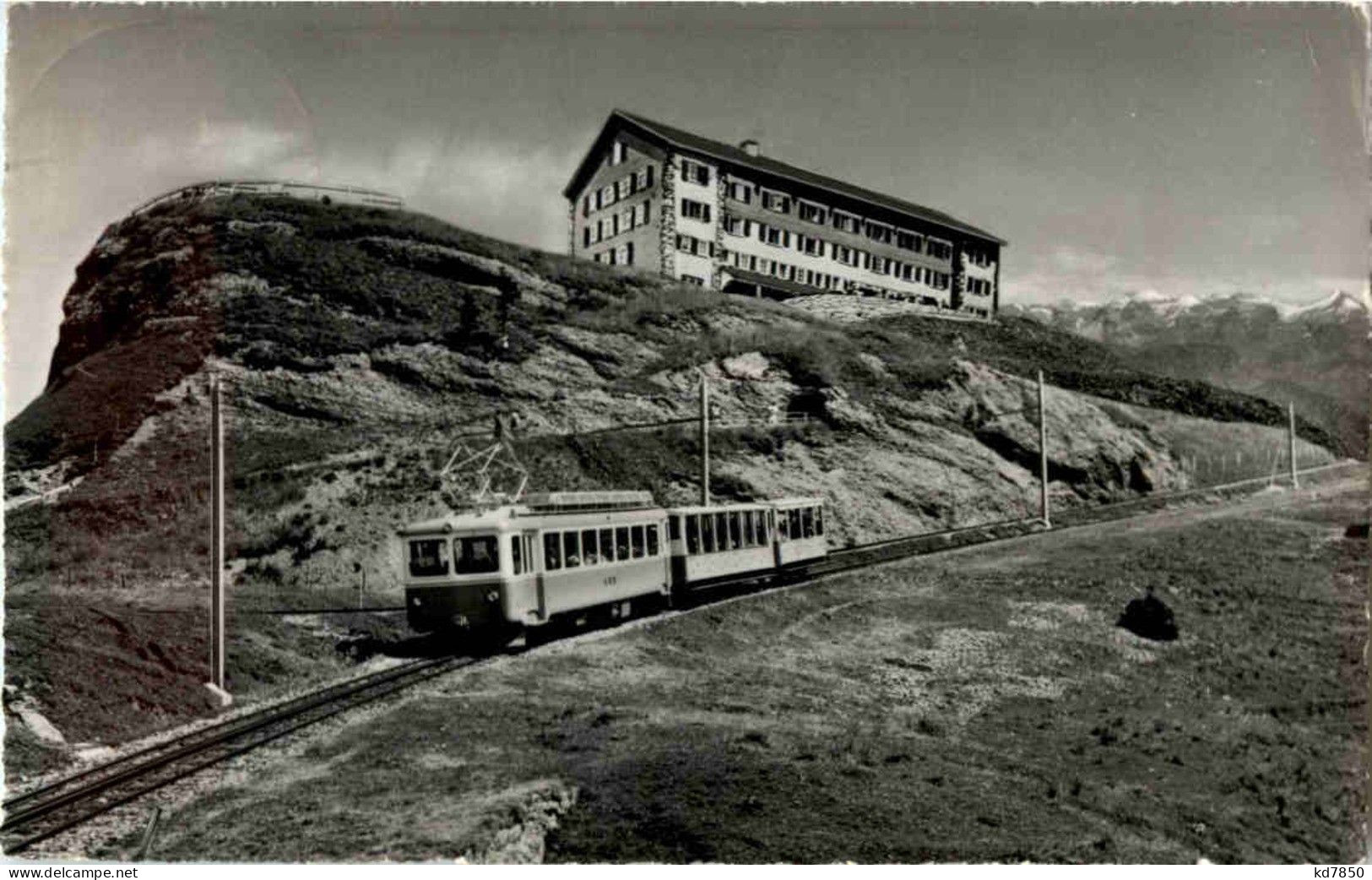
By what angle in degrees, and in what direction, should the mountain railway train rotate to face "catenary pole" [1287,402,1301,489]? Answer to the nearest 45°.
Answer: approximately 135° to its left

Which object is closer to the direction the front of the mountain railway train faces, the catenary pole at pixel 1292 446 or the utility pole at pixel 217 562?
the utility pole

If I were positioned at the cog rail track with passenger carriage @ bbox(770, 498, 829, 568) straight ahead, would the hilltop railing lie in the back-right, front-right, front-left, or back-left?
front-left

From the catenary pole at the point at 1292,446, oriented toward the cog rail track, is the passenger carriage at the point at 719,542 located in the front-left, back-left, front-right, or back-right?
front-right

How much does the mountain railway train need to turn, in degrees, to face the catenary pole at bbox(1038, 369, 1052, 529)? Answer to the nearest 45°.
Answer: approximately 180°

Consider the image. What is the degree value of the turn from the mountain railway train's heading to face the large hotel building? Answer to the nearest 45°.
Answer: approximately 135° to its right

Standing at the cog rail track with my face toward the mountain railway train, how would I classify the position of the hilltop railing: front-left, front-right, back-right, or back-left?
front-left

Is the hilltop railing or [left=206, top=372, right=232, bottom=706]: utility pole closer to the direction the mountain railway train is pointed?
the utility pole

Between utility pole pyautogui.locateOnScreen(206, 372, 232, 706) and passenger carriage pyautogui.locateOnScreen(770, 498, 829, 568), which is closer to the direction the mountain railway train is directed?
the utility pole

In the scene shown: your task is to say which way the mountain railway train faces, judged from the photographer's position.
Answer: facing the viewer and to the left of the viewer

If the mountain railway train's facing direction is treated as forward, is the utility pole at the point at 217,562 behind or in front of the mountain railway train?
in front

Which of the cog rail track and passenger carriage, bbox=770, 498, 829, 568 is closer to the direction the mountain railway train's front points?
the cog rail track

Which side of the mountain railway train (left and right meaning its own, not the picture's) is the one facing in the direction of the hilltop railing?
right

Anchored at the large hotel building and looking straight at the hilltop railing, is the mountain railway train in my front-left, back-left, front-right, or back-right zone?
front-left
